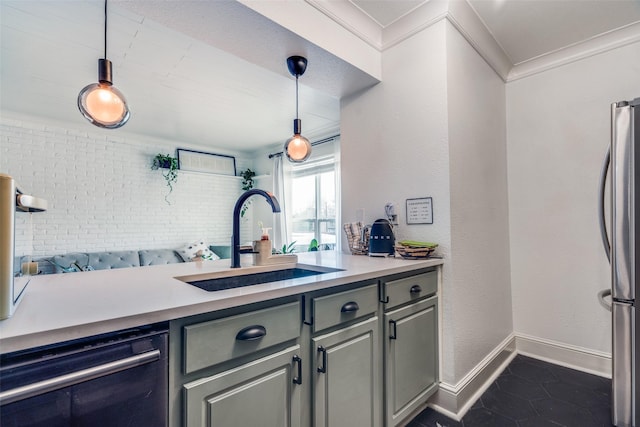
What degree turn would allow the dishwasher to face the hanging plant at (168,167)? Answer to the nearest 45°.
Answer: approximately 135° to its left

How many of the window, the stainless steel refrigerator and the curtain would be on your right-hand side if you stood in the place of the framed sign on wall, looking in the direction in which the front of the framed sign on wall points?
2

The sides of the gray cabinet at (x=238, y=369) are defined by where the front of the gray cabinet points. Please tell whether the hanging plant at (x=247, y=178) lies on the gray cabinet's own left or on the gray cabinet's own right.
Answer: on the gray cabinet's own left

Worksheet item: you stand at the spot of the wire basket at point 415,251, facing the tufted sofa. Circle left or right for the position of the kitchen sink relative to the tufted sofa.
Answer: left

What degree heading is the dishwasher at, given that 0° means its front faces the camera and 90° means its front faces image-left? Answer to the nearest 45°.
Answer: approximately 315°

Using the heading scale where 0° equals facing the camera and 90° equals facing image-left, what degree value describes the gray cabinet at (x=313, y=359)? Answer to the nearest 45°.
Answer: approximately 315°
